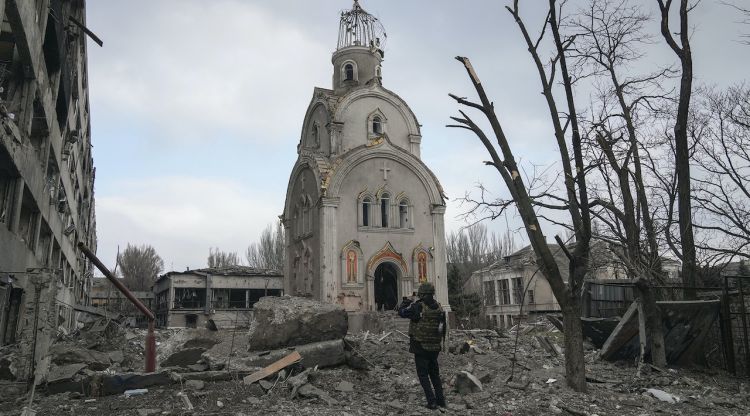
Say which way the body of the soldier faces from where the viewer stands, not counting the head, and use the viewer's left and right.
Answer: facing away from the viewer and to the left of the viewer

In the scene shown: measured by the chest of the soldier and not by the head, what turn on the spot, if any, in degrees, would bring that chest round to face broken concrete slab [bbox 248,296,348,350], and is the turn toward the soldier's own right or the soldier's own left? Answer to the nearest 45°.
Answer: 0° — they already face it

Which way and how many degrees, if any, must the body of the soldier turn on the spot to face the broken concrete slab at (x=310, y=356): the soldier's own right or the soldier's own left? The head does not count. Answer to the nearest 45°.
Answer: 0° — they already face it

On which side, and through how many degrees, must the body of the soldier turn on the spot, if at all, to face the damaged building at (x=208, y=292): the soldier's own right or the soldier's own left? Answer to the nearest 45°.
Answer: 0° — they already face it

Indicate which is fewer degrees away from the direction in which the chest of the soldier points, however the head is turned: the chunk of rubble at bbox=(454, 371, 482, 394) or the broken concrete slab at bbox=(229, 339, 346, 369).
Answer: the broken concrete slab

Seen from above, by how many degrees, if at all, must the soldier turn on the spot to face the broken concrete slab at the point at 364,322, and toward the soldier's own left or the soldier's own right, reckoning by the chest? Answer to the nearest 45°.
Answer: approximately 45° to the soldier's own right

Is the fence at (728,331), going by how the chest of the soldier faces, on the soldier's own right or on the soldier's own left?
on the soldier's own right

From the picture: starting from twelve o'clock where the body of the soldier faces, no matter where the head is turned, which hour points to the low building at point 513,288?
The low building is roughly at 2 o'clock from the soldier.

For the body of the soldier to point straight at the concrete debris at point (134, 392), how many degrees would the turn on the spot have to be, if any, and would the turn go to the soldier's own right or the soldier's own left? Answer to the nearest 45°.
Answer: approximately 45° to the soldier's own left

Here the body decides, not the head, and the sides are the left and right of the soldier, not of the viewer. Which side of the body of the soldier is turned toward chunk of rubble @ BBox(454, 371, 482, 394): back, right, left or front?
right

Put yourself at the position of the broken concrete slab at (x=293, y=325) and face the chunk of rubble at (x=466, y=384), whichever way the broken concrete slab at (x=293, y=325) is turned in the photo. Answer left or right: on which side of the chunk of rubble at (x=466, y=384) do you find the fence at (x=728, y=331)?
left

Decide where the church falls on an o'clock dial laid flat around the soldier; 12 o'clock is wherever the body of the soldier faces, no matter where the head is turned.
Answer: The church is roughly at 1 o'clock from the soldier.
